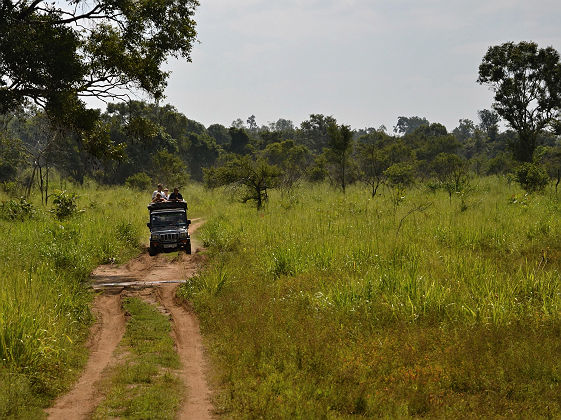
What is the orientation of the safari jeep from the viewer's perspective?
toward the camera

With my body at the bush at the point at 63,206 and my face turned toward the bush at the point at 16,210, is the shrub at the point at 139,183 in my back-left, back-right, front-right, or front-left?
back-right

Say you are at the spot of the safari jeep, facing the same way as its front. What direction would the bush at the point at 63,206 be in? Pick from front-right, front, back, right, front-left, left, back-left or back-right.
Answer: back-right

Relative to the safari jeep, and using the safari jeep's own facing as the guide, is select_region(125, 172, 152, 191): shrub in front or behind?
behind

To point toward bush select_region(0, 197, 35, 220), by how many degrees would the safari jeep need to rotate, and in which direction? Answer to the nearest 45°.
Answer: approximately 135° to its right

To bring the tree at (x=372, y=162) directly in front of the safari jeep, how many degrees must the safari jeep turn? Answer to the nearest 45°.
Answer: approximately 135° to its left
